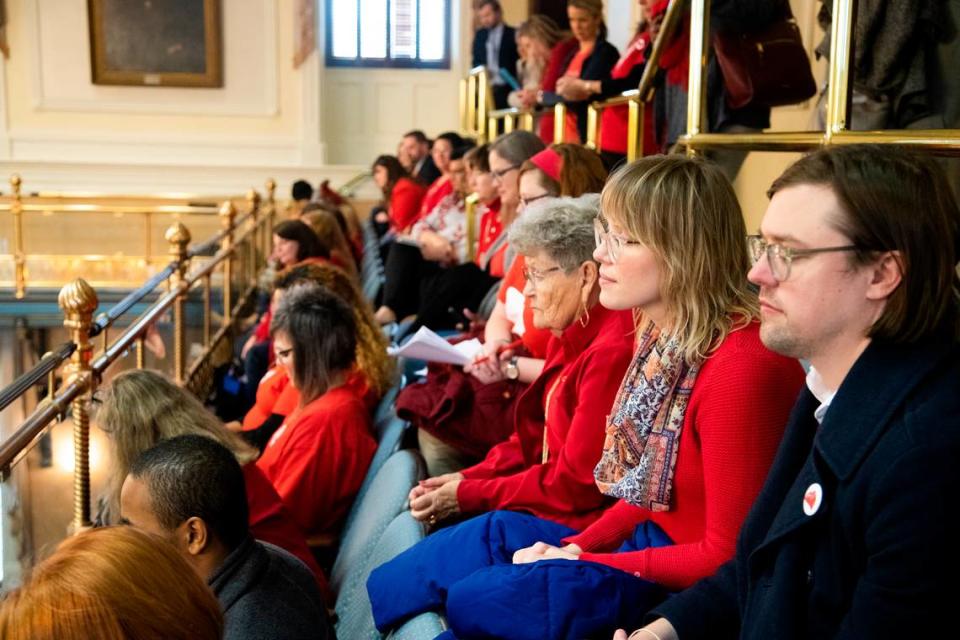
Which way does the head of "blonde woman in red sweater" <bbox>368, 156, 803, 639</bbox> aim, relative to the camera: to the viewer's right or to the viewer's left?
to the viewer's left

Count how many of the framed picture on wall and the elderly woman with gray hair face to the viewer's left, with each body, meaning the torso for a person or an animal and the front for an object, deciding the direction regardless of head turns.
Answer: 1

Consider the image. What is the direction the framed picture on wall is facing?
toward the camera

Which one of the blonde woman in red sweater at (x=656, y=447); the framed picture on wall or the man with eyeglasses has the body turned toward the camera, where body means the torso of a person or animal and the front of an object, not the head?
the framed picture on wall

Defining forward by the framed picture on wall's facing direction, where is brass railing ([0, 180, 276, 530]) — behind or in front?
in front

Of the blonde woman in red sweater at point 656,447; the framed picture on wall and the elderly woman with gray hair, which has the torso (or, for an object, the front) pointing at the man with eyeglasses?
the framed picture on wall

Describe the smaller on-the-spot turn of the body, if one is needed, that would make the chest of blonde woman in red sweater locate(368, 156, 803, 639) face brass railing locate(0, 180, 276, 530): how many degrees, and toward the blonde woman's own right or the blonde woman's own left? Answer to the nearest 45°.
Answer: approximately 45° to the blonde woman's own right

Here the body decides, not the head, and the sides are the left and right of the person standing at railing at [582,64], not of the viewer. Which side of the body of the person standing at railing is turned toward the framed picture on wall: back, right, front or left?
right

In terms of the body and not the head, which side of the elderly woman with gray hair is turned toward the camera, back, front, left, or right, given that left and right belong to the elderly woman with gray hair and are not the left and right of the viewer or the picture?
left

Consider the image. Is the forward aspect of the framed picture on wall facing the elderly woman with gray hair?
yes

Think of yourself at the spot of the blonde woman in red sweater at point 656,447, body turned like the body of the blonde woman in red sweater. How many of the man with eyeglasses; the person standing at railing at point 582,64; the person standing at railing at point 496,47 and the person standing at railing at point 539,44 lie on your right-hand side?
3

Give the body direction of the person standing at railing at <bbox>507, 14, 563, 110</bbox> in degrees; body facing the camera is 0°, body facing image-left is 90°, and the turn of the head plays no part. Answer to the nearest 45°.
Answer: approximately 45°

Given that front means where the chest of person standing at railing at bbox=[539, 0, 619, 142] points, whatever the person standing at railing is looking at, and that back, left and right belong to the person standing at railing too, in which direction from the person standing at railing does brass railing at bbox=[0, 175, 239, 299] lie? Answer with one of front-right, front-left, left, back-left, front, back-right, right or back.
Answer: right

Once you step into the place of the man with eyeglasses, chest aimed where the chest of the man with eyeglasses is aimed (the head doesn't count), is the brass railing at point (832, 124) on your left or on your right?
on your right

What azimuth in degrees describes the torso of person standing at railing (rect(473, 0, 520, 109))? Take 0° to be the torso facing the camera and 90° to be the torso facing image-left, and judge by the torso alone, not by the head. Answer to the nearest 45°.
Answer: approximately 45°

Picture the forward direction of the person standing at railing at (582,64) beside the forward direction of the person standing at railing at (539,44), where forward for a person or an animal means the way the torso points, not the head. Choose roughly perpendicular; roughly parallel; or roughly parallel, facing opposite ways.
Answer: roughly parallel

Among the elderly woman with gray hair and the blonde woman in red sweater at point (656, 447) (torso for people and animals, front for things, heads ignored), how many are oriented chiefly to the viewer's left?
2

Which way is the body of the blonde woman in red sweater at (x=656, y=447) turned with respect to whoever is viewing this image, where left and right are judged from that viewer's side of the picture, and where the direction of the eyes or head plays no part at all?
facing to the left of the viewer
